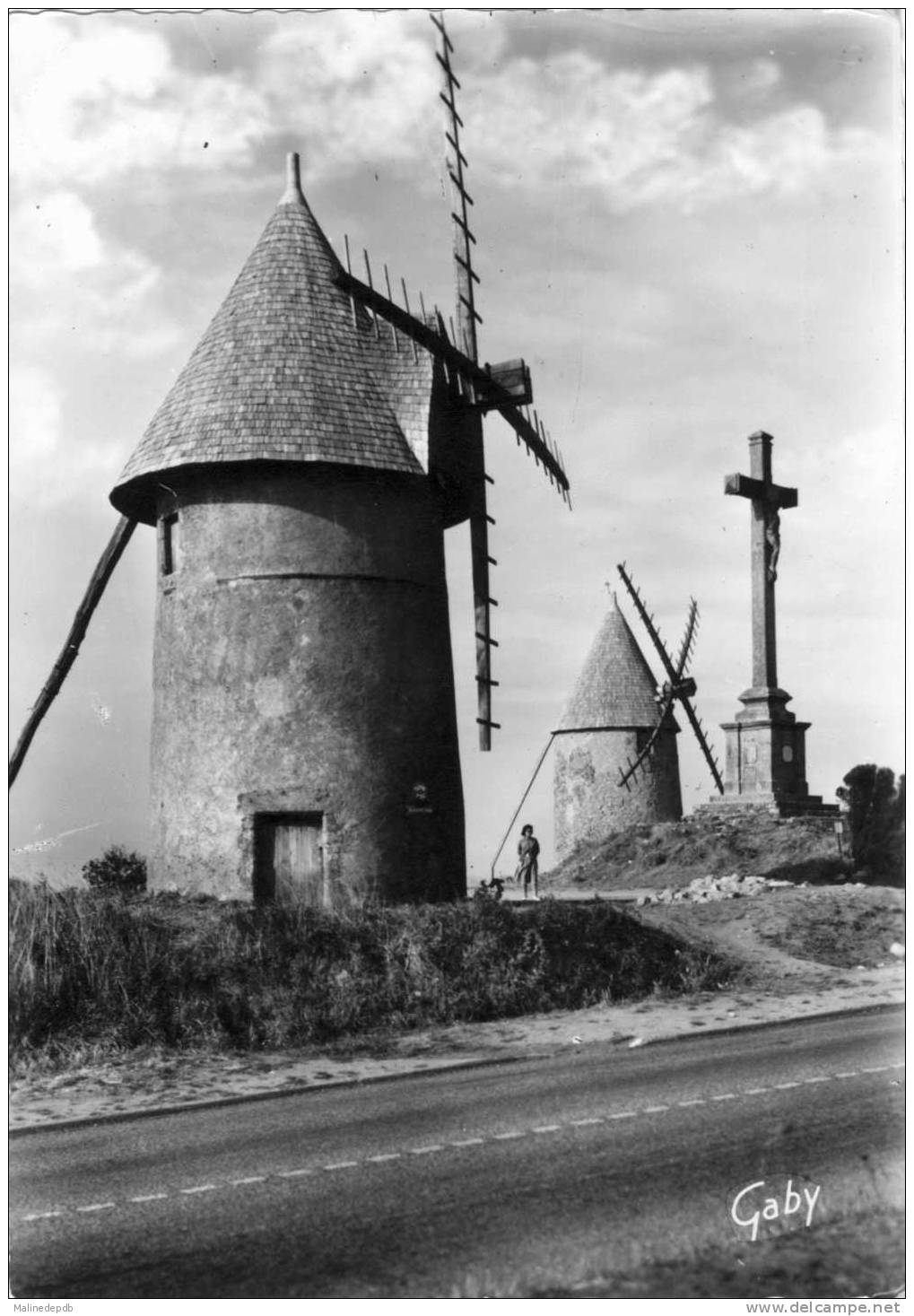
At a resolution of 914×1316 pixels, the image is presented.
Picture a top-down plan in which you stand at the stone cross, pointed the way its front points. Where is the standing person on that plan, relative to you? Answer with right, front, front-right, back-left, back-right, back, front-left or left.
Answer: right

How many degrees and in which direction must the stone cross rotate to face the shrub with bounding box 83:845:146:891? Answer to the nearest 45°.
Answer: approximately 90° to its right

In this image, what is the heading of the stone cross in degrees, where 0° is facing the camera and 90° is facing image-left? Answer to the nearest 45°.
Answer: approximately 315°
